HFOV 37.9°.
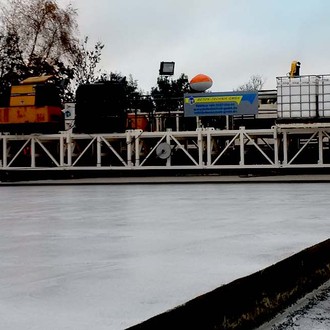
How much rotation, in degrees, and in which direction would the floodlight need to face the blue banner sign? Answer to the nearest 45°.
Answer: approximately 45° to its left

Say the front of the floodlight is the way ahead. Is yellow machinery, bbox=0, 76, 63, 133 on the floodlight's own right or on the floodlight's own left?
on the floodlight's own right

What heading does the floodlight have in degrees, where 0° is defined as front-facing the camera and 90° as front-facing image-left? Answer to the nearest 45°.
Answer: approximately 0°

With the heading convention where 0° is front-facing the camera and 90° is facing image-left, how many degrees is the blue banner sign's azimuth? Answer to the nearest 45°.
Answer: approximately 0°

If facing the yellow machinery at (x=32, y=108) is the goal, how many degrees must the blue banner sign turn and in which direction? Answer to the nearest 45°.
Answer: approximately 90° to its right

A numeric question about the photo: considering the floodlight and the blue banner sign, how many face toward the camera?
2

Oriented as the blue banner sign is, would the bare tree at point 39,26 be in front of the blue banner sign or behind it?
behind
